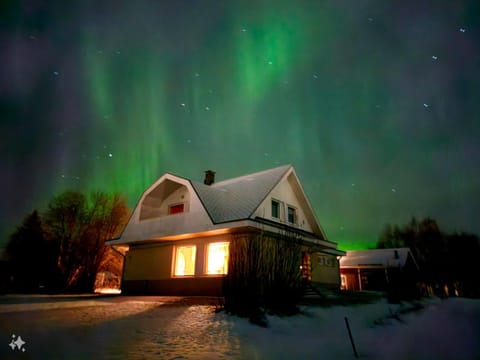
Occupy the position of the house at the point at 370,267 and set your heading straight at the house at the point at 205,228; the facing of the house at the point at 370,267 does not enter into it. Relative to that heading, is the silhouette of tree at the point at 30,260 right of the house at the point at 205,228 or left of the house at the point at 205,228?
right

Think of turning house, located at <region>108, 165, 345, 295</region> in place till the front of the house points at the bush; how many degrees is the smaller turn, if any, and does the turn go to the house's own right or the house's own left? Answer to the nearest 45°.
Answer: approximately 45° to the house's own left

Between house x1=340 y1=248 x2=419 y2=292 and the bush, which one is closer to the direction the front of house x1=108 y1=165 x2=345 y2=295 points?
the bush

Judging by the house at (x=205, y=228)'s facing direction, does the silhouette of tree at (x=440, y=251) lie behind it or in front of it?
behind

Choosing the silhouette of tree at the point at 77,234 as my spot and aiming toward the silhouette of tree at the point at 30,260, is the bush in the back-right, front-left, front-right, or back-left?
back-left

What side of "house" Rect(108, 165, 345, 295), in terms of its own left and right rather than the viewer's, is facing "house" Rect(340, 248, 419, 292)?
back

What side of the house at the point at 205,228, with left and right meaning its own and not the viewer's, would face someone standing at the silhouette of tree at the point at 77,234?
right

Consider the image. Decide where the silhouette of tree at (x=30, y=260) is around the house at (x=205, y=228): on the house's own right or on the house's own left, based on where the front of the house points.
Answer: on the house's own right

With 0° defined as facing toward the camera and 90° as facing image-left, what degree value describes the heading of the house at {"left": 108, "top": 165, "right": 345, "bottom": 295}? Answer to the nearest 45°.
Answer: approximately 45°
